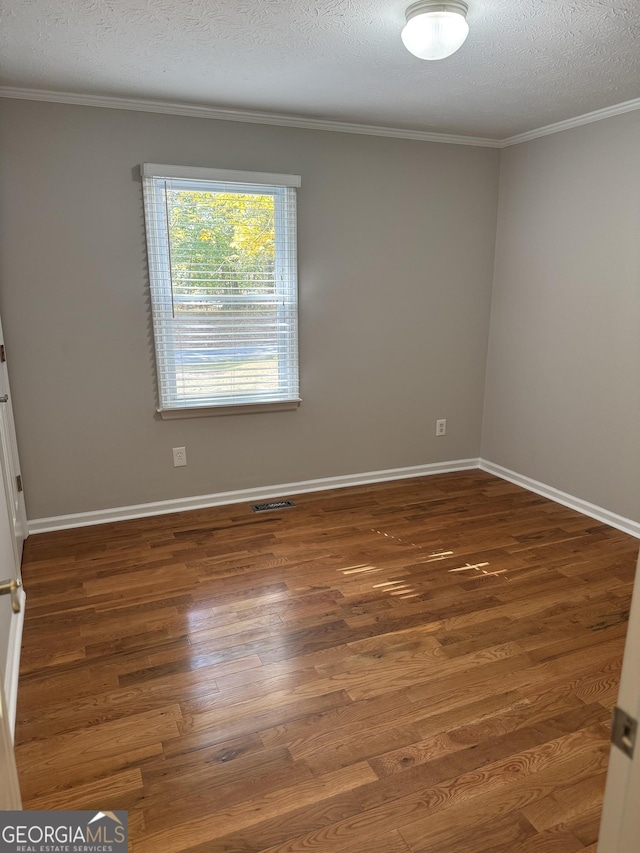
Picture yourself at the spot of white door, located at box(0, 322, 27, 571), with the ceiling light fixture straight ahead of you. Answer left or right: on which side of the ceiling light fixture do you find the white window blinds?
left

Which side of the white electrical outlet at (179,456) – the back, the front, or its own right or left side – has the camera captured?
front

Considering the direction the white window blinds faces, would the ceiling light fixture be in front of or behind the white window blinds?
in front

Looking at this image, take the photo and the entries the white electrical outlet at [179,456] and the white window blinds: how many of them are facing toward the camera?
2

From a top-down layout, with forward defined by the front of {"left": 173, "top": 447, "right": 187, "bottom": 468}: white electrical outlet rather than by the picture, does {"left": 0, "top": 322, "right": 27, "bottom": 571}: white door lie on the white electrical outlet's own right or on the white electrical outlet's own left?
on the white electrical outlet's own right

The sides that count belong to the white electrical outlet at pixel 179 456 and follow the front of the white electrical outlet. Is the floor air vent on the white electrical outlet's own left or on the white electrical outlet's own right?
on the white electrical outlet's own left

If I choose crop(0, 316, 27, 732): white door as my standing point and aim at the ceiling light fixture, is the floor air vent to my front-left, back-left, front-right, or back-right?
front-left

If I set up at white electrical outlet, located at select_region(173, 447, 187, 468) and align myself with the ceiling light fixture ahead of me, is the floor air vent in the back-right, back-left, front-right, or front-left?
front-left

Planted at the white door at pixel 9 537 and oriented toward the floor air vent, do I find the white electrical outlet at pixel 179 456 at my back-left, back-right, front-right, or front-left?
front-left

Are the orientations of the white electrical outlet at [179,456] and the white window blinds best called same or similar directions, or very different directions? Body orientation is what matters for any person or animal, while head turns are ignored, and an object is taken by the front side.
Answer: same or similar directions

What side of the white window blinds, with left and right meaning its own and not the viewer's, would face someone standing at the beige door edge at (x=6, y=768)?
front

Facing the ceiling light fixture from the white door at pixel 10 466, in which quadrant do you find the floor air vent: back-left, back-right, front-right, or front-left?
front-left

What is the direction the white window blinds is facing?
toward the camera
